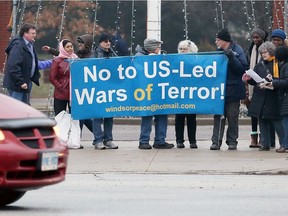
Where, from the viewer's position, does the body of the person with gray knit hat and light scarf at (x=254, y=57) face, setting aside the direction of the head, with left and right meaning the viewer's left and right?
facing the viewer and to the left of the viewer

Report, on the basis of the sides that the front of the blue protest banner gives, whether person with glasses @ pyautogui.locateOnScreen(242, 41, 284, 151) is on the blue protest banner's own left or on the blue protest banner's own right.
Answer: on the blue protest banner's own left

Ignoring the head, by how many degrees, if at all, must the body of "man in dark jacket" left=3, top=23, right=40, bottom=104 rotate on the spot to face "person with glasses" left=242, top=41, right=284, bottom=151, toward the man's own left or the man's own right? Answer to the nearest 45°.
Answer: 0° — they already face them

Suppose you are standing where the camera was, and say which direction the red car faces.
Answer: facing the viewer and to the right of the viewer

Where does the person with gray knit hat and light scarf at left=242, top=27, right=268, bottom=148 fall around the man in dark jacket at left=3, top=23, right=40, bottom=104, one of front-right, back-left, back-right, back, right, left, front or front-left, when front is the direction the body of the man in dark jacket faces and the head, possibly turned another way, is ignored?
front

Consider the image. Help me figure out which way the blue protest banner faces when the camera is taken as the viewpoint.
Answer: facing the viewer

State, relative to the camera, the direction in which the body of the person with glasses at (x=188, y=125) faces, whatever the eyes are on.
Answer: toward the camera

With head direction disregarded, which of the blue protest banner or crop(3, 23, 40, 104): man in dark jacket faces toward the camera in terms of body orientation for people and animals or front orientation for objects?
the blue protest banner

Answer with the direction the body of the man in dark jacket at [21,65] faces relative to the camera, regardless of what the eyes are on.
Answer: to the viewer's right

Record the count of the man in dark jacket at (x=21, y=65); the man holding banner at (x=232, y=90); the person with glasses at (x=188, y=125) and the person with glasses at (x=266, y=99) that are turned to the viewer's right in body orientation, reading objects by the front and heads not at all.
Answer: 1

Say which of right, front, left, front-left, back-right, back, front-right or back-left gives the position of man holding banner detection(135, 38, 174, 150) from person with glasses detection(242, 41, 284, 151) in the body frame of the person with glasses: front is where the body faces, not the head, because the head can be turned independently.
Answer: front-right

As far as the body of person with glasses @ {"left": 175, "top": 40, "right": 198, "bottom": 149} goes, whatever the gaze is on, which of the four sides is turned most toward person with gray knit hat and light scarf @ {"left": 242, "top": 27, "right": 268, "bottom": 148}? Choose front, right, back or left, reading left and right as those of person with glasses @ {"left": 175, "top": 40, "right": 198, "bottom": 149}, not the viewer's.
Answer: left

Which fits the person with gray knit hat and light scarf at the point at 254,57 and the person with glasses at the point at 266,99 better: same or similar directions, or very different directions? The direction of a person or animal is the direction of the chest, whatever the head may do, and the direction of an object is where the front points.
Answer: same or similar directions

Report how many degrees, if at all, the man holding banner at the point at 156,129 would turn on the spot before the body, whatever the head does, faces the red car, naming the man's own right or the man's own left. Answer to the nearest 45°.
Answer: approximately 45° to the man's own right
